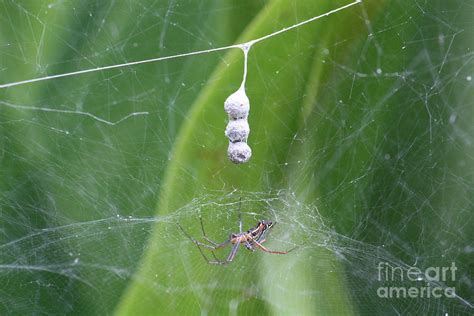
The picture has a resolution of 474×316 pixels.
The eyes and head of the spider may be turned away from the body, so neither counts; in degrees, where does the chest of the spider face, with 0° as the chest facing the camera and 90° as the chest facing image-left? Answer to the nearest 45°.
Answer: approximately 90°
